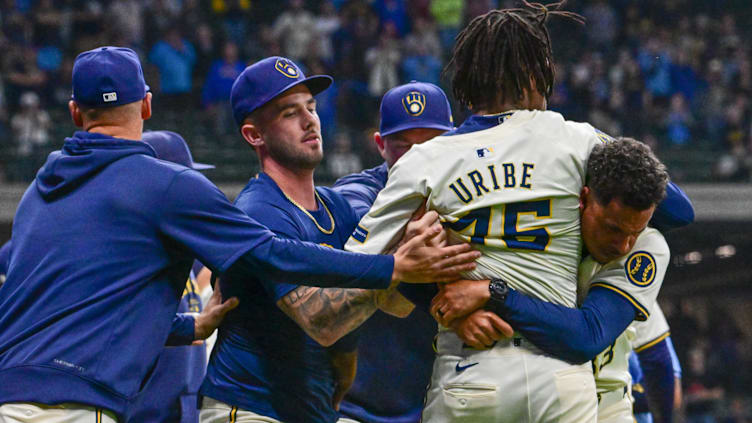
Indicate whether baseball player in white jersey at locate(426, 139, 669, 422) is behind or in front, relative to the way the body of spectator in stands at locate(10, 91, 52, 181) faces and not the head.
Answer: in front

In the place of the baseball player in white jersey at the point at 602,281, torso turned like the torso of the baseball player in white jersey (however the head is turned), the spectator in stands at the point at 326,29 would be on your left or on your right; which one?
on your right

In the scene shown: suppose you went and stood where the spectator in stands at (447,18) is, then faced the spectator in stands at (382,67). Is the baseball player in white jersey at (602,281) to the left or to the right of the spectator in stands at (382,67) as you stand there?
left

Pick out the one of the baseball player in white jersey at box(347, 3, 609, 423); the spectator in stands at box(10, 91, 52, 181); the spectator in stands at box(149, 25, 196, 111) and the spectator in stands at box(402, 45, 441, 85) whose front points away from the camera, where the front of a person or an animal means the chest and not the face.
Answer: the baseball player in white jersey

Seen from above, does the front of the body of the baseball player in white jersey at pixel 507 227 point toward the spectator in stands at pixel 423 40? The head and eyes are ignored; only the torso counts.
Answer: yes

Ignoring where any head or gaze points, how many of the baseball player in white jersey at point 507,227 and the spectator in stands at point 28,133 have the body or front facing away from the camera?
1

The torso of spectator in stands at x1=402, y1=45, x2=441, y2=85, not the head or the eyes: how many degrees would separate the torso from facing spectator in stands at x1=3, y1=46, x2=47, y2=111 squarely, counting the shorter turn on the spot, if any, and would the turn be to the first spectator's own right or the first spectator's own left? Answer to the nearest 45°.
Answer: approximately 90° to the first spectator's own right

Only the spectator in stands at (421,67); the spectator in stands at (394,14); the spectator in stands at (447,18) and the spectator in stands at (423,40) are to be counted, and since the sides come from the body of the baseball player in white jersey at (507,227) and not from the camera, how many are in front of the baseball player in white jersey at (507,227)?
4

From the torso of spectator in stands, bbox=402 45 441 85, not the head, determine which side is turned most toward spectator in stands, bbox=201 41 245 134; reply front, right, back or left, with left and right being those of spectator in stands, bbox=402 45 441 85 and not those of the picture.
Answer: right

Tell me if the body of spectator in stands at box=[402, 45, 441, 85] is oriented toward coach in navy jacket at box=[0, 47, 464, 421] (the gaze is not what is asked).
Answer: yes

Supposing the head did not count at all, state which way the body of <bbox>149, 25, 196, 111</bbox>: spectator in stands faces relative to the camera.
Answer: toward the camera

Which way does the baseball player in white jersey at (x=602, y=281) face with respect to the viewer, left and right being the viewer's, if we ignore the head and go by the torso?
facing the viewer and to the left of the viewer

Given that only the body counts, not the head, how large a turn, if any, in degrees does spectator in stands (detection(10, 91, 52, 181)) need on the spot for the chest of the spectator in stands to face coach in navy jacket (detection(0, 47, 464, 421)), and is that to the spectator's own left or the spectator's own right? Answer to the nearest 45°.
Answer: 0° — they already face them

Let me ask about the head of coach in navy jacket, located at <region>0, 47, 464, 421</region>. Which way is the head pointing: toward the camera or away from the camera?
away from the camera

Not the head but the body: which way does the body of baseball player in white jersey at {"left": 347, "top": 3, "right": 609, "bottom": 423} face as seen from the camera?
away from the camera

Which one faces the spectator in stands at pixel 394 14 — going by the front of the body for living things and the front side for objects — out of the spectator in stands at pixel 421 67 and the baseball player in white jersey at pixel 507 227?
the baseball player in white jersey

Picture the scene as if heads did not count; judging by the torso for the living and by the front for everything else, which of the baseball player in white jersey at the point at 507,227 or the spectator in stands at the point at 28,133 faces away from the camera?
the baseball player in white jersey

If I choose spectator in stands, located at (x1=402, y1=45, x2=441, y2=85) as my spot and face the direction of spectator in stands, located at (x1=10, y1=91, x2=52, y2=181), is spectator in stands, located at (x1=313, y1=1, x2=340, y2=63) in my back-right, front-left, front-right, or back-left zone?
front-right

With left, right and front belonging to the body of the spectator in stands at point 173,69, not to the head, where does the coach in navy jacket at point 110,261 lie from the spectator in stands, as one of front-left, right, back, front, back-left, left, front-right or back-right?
front

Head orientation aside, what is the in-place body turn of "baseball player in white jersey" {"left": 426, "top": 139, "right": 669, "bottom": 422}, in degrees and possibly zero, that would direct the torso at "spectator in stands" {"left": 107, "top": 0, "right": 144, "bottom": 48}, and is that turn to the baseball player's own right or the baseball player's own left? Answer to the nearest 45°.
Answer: approximately 90° to the baseball player's own right

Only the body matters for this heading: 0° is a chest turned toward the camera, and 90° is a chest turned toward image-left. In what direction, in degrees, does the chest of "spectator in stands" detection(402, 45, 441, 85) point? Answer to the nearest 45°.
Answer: approximately 0°

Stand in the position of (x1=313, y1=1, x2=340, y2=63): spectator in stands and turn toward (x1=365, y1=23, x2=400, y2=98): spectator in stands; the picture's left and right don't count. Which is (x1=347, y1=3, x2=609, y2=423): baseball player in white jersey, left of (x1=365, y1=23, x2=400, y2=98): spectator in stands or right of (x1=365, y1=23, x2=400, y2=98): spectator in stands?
right
